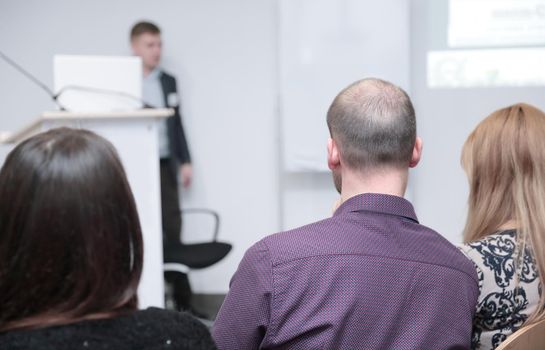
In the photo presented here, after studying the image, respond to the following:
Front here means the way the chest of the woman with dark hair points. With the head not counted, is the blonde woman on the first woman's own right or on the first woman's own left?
on the first woman's own right

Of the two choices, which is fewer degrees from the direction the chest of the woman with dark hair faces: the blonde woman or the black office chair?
the black office chair

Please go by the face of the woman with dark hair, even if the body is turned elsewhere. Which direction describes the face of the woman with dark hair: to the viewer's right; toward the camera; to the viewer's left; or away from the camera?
away from the camera

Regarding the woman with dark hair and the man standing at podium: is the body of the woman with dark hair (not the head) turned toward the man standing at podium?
yes

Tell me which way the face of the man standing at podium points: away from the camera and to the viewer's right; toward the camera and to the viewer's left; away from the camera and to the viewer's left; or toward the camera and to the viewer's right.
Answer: toward the camera and to the viewer's right

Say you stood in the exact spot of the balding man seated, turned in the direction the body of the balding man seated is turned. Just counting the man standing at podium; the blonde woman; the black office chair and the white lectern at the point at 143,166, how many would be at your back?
0

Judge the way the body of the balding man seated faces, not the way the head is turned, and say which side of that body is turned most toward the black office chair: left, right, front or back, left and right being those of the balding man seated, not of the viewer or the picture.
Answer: front

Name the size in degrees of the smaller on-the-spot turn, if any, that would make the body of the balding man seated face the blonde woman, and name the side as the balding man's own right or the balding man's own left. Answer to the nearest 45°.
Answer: approximately 45° to the balding man's own right

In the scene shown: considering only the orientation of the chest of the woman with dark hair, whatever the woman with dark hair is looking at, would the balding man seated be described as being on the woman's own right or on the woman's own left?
on the woman's own right

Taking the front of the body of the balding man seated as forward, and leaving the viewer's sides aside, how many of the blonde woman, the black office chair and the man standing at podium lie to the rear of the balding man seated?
0

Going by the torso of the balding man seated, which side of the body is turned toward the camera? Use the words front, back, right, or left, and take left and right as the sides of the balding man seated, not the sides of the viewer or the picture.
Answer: back

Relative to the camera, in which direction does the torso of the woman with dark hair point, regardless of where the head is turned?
away from the camera

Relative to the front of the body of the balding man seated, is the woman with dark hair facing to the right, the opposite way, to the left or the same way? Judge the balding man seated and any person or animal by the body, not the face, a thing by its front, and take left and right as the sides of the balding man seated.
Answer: the same way

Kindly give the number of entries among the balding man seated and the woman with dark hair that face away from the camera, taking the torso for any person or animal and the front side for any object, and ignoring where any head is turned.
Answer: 2

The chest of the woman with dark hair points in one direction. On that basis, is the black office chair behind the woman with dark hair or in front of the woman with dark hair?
in front
